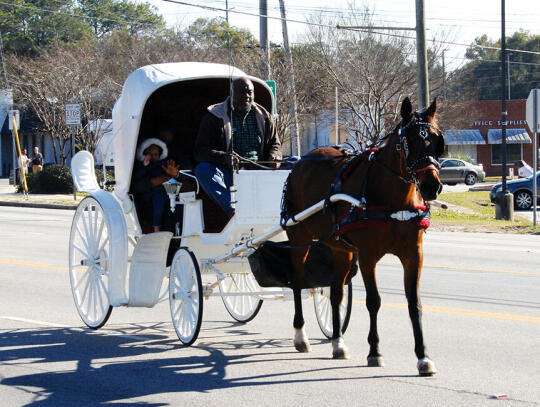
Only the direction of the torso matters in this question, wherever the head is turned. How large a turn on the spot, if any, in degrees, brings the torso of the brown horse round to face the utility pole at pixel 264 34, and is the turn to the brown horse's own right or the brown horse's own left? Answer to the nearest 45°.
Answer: approximately 135° to the brown horse's own left

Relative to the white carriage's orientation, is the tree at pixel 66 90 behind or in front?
behind

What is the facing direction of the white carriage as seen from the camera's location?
facing the viewer and to the right of the viewer

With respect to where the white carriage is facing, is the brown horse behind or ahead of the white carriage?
ahead

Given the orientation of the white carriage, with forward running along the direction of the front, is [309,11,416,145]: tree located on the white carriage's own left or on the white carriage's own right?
on the white carriage's own left

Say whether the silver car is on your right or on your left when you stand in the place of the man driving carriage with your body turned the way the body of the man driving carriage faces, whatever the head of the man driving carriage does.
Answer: on your left

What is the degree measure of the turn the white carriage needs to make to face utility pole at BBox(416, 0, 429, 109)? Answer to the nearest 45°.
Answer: approximately 90° to its left

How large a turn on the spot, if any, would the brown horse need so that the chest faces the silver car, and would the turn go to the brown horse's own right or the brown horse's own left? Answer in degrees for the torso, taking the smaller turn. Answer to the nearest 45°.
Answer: approximately 135° to the brown horse's own left

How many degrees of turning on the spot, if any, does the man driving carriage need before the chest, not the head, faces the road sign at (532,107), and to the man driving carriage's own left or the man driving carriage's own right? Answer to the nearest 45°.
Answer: approximately 90° to the man driving carriage's own left

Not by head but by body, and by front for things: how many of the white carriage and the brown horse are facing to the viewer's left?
0

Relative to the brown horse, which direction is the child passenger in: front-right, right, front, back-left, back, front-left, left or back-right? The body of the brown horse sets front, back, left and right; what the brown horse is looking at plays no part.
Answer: back

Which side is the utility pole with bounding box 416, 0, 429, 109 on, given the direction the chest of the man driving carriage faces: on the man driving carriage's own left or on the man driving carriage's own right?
on the man driving carriage's own left

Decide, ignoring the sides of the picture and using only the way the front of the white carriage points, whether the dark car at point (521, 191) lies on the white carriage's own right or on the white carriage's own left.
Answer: on the white carriage's own left

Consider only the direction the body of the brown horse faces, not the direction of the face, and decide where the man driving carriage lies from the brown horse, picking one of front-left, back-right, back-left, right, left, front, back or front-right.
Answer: back

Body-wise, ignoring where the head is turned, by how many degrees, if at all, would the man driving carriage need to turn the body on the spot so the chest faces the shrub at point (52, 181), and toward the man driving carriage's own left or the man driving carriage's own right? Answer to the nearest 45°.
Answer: approximately 135° to the man driving carriage's own left
